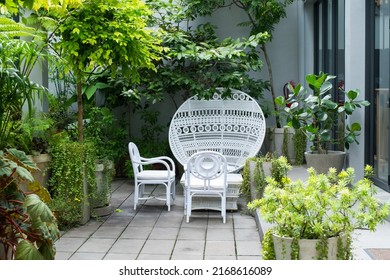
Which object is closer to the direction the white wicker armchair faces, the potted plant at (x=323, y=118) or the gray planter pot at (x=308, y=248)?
the gray planter pot

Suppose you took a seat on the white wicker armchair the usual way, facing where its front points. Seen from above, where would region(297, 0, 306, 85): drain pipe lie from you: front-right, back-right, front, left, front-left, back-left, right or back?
back-left

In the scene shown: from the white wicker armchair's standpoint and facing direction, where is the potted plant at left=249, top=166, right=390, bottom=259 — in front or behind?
in front

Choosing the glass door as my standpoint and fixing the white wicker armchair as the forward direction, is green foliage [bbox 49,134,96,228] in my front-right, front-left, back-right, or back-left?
front-left

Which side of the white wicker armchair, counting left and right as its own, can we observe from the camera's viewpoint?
front

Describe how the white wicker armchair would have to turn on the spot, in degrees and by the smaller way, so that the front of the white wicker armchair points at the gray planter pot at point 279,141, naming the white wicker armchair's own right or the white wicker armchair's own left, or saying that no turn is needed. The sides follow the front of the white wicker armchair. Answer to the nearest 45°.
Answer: approximately 135° to the white wicker armchair's own left

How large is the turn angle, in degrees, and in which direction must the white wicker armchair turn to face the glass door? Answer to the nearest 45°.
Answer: approximately 45° to its left

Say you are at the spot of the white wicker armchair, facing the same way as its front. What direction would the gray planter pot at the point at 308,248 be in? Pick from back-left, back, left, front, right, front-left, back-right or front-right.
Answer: front

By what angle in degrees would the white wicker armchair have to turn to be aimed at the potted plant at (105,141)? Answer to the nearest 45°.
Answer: approximately 90° to its right

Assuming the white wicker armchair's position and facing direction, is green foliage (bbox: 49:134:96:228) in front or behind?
in front

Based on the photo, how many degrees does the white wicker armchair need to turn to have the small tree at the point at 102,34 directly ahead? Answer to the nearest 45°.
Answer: approximately 45° to its right

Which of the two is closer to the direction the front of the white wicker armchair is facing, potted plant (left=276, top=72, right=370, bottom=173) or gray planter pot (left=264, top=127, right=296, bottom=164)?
the potted plant

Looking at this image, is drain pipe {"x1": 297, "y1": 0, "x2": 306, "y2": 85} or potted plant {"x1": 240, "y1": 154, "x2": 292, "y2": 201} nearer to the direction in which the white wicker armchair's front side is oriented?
the potted plant

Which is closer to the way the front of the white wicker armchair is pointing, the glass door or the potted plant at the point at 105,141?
the glass door
